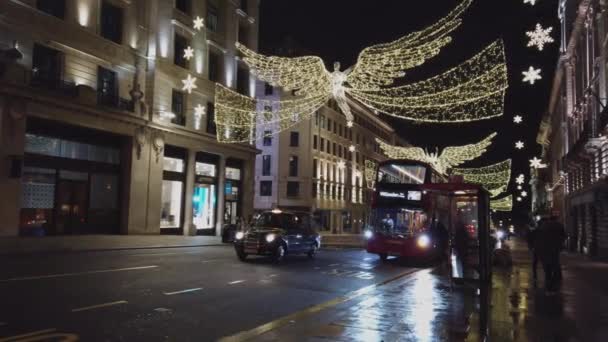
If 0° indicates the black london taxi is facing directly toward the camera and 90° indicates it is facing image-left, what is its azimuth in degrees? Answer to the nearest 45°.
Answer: approximately 45°

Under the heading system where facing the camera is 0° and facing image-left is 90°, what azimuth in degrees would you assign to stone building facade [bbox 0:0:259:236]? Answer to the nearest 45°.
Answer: approximately 315°

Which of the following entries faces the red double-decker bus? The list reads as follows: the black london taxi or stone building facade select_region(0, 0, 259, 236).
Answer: the stone building facade

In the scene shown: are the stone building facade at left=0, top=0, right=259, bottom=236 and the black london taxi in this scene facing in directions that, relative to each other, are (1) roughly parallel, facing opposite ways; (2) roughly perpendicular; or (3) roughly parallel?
roughly perpendicular

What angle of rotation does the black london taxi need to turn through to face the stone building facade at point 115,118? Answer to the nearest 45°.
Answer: approximately 90° to its right

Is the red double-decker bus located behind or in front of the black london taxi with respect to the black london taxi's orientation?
behind

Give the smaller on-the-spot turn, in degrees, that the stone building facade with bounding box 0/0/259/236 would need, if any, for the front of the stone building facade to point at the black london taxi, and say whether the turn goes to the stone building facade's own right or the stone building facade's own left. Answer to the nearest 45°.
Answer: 0° — it already faces it

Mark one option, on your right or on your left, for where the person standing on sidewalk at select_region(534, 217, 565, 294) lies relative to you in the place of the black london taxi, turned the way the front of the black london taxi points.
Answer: on your left

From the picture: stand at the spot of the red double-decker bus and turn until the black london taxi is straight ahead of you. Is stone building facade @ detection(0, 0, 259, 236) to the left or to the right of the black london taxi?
right
